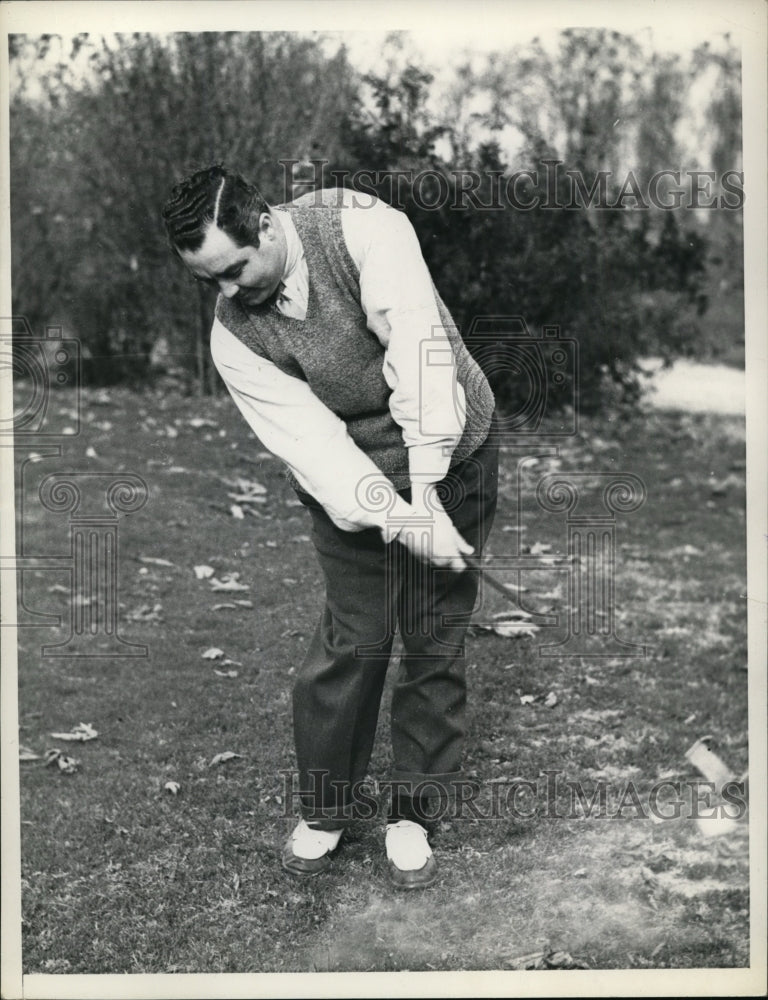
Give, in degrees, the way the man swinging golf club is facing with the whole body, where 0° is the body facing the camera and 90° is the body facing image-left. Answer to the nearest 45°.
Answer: approximately 0°
